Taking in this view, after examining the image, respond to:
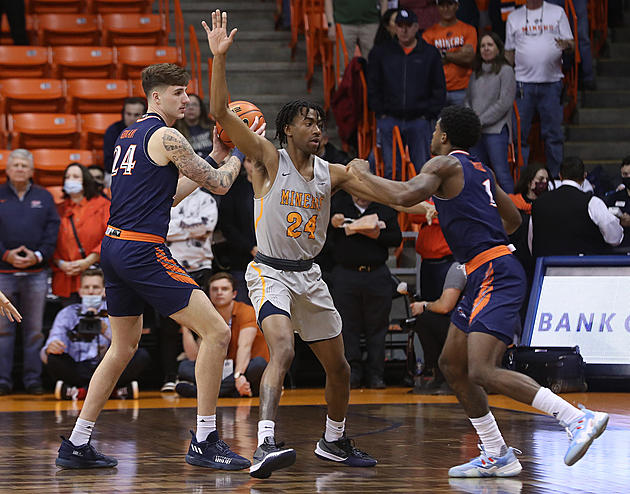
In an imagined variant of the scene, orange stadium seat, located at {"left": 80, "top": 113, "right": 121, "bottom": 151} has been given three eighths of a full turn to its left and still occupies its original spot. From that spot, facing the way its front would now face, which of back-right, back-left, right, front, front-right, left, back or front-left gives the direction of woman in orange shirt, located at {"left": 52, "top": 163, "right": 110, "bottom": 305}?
back-right

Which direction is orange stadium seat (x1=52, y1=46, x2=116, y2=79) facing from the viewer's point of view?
toward the camera

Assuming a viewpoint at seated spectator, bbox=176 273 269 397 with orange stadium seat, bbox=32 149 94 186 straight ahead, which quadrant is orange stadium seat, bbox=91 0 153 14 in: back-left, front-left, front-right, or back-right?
front-right

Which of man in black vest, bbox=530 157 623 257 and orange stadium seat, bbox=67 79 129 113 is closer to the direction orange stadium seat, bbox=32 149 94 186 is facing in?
the man in black vest

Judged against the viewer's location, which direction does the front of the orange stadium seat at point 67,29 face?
facing the viewer

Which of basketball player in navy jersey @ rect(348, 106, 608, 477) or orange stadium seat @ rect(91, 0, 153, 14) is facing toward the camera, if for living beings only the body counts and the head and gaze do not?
the orange stadium seat

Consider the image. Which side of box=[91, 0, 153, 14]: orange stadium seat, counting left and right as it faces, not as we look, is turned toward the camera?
front

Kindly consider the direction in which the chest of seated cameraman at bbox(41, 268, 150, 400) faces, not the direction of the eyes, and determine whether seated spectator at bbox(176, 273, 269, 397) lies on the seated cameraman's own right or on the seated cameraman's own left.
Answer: on the seated cameraman's own left

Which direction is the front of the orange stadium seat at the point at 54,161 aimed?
toward the camera

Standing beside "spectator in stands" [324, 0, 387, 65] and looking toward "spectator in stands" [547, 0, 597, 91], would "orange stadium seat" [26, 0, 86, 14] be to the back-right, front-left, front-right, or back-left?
back-left
